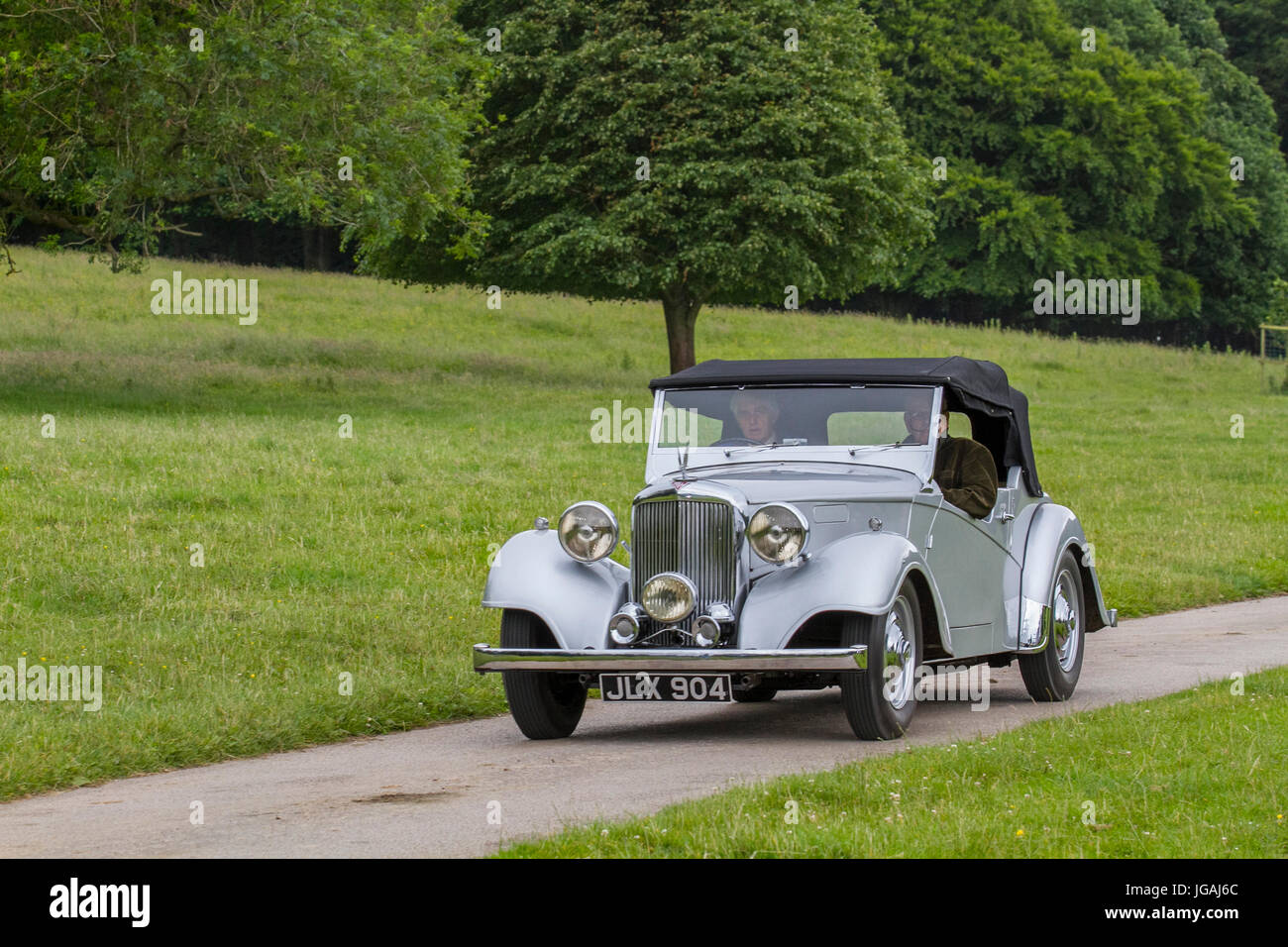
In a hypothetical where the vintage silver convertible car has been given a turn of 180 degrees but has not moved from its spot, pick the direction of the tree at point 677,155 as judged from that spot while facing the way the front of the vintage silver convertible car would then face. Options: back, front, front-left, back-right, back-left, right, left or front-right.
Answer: front-left

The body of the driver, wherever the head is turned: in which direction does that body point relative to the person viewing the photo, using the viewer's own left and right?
facing the viewer and to the left of the viewer

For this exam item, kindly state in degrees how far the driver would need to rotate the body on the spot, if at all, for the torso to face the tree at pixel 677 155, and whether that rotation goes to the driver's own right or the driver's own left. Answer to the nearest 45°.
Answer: approximately 135° to the driver's own right

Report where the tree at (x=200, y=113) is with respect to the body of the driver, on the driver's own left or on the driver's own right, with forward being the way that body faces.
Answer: on the driver's own right

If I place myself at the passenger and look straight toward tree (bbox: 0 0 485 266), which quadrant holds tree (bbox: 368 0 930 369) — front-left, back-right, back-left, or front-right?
front-right

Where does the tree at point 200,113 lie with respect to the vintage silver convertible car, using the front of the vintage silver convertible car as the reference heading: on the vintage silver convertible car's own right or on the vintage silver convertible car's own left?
on the vintage silver convertible car's own right

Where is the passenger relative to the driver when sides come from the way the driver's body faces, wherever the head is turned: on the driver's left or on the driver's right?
on the driver's left
